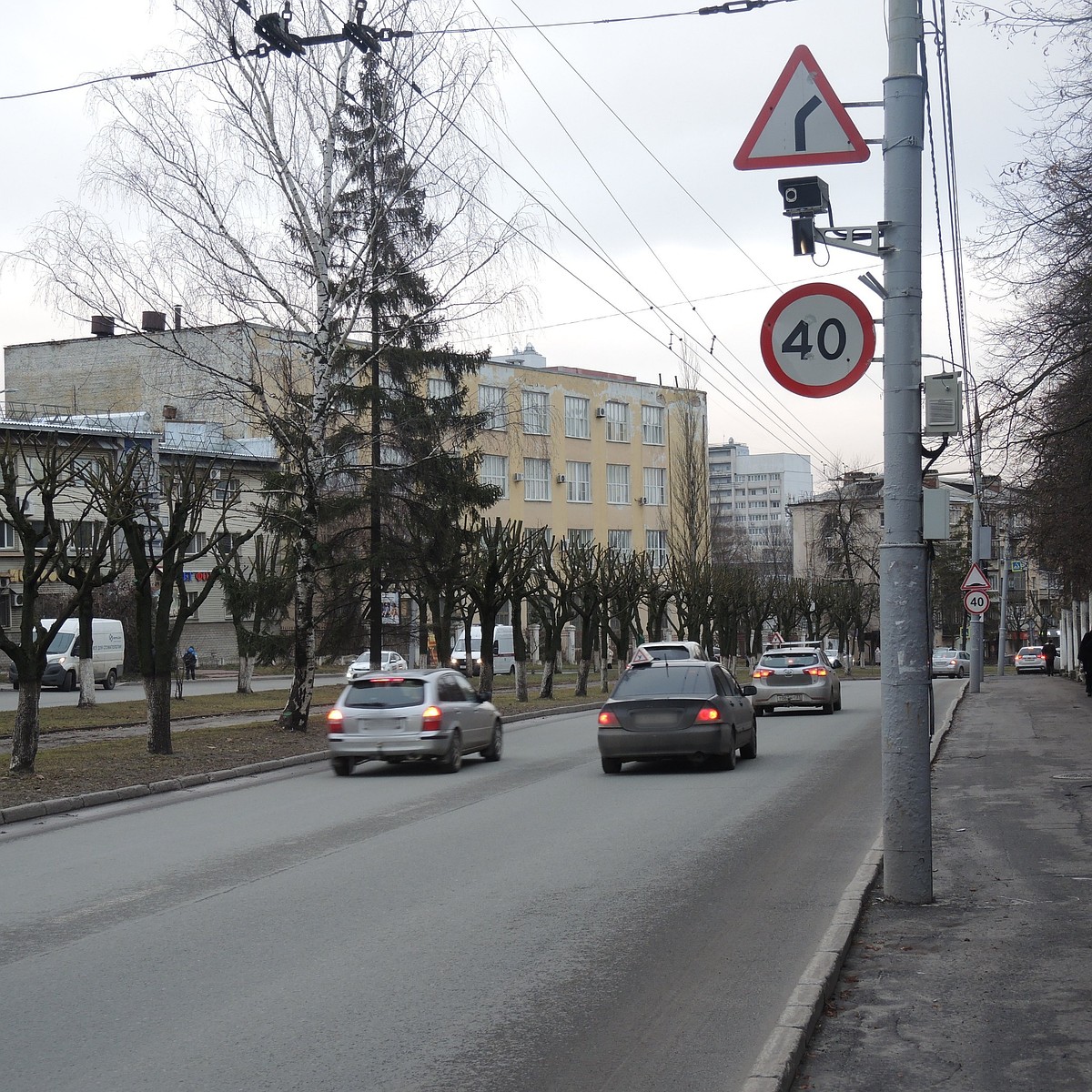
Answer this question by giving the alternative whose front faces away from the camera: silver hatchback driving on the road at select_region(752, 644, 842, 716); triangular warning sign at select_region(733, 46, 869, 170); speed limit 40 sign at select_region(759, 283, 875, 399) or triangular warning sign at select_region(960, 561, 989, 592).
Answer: the silver hatchback driving on the road

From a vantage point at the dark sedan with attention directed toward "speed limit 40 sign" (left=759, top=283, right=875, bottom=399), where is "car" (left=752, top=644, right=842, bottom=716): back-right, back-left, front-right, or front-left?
back-left

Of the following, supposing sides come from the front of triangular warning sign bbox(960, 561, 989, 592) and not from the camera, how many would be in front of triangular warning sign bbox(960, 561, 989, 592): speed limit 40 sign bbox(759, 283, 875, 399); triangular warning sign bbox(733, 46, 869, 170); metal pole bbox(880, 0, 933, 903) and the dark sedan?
4

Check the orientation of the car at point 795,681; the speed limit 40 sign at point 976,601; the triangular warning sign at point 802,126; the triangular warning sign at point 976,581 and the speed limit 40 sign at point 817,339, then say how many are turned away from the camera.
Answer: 1

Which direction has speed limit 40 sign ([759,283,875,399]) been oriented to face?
toward the camera

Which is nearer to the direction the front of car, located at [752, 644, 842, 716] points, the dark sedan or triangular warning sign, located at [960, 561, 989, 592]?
the triangular warning sign

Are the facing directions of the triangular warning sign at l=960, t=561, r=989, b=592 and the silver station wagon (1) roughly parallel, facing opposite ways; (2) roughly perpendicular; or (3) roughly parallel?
roughly parallel, facing opposite ways

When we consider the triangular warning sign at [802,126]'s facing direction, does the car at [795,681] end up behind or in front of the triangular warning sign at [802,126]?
behind

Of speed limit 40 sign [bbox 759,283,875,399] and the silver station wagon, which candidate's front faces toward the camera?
the speed limit 40 sign

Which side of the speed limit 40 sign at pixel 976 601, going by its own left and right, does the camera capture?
front

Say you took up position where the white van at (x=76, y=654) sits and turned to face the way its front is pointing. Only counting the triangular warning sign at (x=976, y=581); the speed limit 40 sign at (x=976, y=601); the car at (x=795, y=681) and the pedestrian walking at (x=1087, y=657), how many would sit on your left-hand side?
4

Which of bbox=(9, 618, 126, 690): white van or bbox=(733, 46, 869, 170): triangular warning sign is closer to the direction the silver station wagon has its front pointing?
the white van

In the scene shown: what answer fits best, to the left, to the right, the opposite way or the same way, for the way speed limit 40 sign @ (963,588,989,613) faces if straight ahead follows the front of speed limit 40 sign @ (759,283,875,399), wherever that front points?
the same way

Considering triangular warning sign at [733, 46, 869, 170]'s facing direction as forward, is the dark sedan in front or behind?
behind

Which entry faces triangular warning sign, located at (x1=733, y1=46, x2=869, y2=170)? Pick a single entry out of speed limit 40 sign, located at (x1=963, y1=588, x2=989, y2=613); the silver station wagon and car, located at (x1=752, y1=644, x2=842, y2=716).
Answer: the speed limit 40 sign

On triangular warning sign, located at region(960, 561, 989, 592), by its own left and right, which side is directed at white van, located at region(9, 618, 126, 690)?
right

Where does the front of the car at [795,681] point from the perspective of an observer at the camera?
facing away from the viewer

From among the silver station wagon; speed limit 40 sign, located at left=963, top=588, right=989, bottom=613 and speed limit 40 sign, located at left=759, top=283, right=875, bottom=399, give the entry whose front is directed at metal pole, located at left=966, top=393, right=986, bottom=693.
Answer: the silver station wagon
